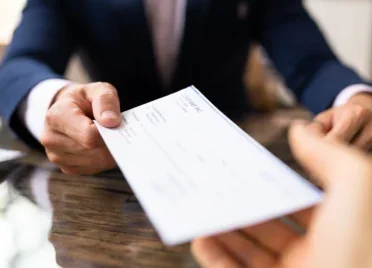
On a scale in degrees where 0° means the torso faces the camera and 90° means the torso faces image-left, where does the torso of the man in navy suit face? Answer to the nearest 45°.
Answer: approximately 0°
